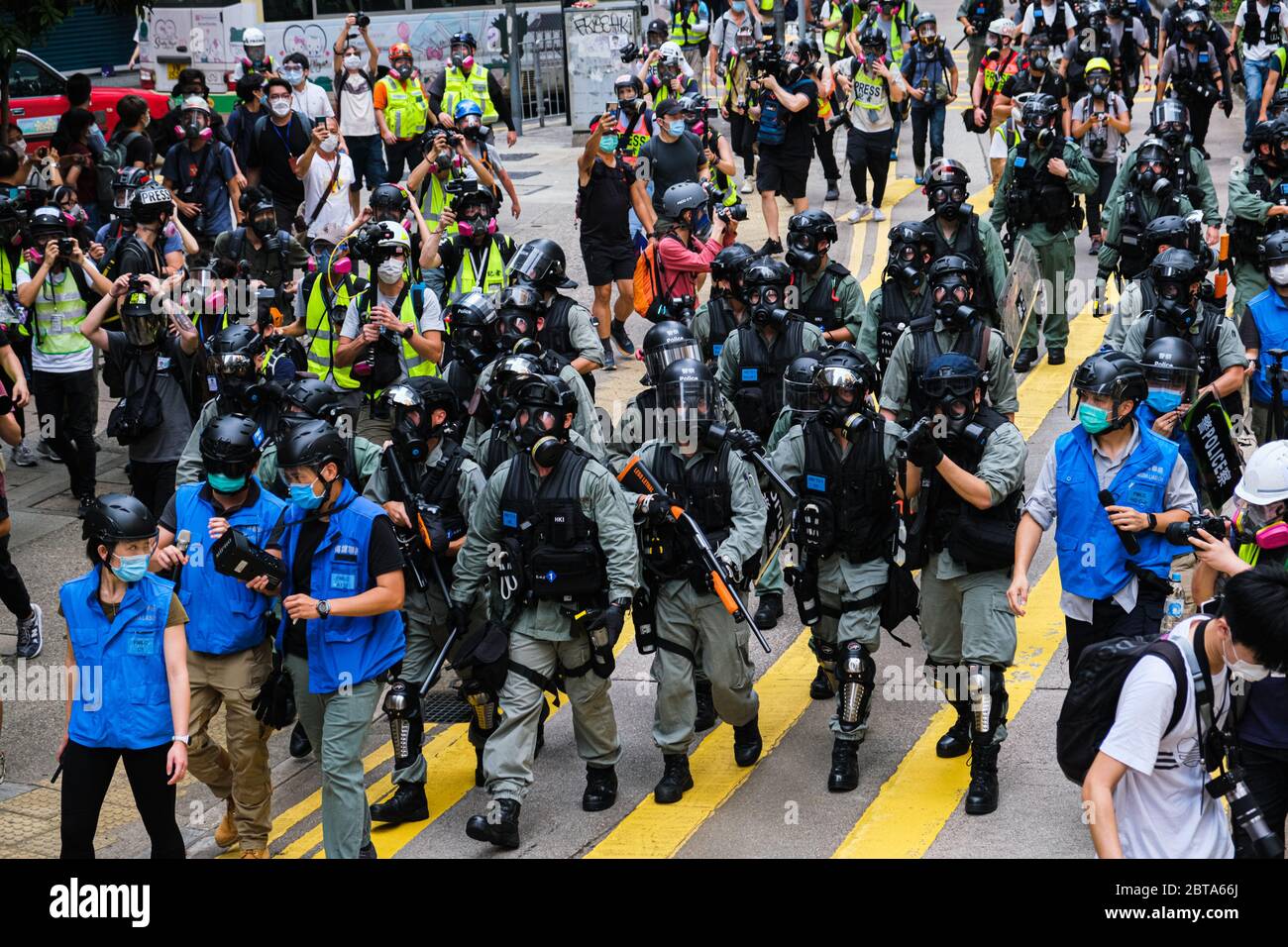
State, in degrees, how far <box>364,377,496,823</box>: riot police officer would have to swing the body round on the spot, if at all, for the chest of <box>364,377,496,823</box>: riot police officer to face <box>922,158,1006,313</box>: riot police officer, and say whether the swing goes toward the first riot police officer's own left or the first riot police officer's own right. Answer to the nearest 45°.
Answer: approximately 180°

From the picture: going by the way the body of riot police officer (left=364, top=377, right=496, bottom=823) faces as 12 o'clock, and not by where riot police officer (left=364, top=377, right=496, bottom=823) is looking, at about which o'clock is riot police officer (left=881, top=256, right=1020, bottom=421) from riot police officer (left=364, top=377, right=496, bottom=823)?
riot police officer (left=881, top=256, right=1020, bottom=421) is roughly at 7 o'clock from riot police officer (left=364, top=377, right=496, bottom=823).

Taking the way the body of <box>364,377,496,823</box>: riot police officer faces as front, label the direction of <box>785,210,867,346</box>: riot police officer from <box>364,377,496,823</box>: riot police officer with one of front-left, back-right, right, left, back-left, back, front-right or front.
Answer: back

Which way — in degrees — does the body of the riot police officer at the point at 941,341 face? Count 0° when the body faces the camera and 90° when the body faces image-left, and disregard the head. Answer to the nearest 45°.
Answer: approximately 0°

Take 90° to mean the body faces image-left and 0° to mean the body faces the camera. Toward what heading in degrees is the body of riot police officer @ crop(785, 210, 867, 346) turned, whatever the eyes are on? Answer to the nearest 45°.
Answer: approximately 45°

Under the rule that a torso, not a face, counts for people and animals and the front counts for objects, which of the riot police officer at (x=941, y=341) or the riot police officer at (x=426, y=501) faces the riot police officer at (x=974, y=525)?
the riot police officer at (x=941, y=341)

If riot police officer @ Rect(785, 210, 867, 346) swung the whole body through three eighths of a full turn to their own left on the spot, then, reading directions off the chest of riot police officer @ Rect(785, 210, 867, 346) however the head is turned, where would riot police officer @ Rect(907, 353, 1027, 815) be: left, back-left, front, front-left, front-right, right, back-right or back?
right

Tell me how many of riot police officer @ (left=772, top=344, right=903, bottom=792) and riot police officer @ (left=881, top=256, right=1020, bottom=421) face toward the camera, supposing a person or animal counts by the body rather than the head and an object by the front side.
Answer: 2

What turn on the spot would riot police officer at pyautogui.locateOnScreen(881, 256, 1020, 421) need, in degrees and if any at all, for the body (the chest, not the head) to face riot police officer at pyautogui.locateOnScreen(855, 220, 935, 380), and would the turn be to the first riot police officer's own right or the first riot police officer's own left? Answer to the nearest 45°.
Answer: approximately 180°
